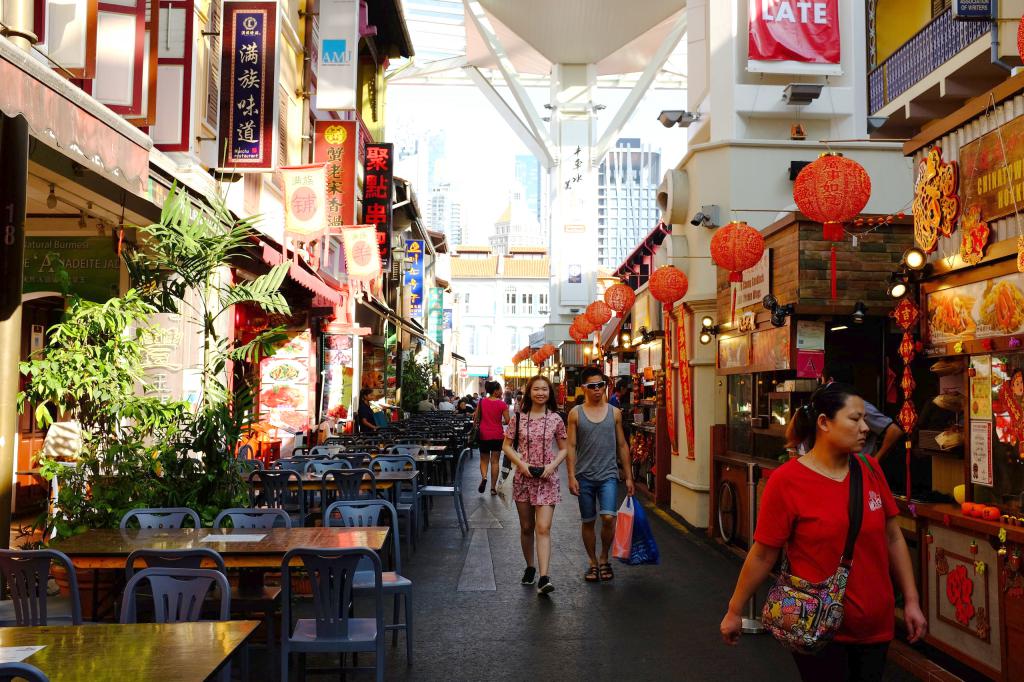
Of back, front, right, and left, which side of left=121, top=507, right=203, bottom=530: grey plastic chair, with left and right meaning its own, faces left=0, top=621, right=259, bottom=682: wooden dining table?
front

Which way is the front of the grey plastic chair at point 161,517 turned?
toward the camera

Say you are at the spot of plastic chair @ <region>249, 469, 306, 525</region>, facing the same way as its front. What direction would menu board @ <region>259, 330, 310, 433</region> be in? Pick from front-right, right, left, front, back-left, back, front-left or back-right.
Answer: front

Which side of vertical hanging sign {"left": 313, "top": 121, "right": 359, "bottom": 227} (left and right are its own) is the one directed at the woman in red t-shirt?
front

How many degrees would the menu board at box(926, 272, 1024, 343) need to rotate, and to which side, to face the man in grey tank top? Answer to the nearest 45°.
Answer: approximately 45° to its right

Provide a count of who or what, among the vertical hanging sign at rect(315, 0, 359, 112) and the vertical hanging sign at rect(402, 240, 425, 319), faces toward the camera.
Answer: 2

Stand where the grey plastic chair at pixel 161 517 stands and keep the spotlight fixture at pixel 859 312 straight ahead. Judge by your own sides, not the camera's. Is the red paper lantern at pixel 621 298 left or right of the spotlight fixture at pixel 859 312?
left

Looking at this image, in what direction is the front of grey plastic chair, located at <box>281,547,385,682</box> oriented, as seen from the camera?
facing away from the viewer

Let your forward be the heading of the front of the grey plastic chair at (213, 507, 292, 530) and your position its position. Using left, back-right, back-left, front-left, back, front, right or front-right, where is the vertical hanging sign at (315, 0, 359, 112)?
back

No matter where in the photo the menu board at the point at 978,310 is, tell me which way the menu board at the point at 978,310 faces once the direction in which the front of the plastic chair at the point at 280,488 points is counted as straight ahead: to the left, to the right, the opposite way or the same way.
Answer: to the left

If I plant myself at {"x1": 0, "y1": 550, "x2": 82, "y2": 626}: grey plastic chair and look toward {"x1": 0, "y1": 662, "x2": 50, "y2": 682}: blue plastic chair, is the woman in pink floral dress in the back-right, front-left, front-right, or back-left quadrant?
back-left

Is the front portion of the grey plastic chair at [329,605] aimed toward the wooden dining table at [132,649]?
no

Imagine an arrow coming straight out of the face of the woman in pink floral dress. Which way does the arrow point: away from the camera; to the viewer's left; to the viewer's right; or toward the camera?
toward the camera

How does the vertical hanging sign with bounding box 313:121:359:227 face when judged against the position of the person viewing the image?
facing the viewer

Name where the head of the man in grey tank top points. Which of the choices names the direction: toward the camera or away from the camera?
toward the camera

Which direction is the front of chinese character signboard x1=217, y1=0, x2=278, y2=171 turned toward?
toward the camera
